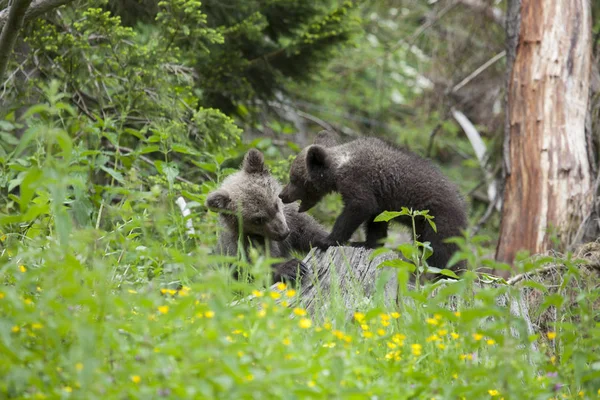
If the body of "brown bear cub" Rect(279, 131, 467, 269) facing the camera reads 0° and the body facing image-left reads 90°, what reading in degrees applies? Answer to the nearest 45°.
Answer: approximately 90°

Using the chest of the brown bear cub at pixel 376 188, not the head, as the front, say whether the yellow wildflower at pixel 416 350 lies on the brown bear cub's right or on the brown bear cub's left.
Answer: on the brown bear cub's left

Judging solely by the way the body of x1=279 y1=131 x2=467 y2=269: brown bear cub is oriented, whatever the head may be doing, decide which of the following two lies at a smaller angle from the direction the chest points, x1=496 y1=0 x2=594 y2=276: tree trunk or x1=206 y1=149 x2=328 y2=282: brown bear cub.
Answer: the brown bear cub

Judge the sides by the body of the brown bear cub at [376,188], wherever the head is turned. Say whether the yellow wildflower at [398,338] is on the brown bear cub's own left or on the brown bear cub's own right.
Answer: on the brown bear cub's own left

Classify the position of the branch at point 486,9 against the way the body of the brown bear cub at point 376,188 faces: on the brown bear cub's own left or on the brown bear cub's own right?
on the brown bear cub's own right

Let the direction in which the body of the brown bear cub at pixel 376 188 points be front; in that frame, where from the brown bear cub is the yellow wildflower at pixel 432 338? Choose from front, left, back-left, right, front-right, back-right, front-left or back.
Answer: left

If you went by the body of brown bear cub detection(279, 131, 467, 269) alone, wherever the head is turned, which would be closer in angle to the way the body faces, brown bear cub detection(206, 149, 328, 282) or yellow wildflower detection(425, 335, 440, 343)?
the brown bear cub

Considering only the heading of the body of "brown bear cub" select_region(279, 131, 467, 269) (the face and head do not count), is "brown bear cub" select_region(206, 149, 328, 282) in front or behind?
in front
